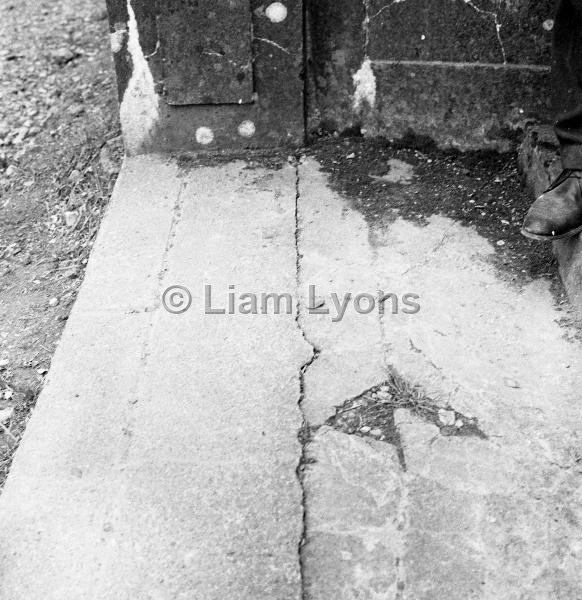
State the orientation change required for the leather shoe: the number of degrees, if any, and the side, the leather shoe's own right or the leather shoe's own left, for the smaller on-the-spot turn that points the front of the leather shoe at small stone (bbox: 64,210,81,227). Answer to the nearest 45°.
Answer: approximately 45° to the leather shoe's own right

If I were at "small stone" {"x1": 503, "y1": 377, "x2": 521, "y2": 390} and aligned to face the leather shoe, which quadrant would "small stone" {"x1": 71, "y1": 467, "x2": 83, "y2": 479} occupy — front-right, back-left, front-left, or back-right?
back-left

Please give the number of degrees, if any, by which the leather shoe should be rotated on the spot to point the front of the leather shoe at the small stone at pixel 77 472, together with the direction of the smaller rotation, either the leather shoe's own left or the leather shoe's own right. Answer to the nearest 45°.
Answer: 0° — it already faces it

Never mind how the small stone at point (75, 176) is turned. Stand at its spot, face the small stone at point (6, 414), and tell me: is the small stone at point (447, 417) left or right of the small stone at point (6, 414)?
left

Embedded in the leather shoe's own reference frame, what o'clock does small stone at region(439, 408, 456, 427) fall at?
The small stone is roughly at 11 o'clock from the leather shoe.

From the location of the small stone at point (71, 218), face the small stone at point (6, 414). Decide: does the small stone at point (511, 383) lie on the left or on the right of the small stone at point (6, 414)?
left

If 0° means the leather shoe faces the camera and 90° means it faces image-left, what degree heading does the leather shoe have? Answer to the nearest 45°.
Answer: approximately 45°

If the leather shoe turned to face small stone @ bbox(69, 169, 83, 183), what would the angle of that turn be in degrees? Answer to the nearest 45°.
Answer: approximately 45° to its right
